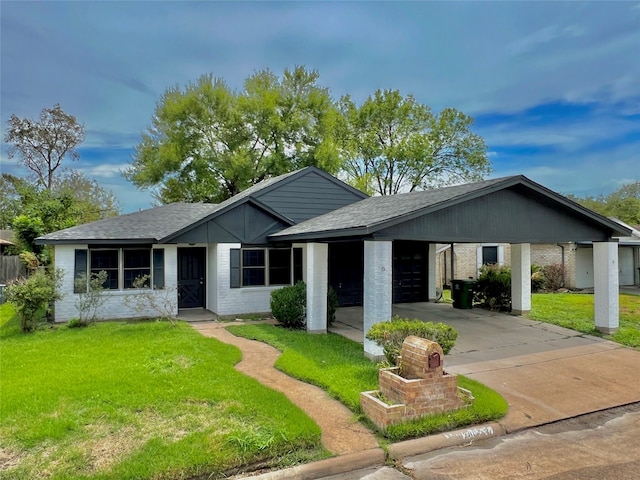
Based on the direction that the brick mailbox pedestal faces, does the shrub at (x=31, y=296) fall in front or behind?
behind

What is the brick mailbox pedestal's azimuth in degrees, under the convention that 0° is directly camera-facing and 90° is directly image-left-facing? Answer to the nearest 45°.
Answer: approximately 315°

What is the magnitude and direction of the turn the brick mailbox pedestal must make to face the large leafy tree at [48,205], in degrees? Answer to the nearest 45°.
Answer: approximately 180°

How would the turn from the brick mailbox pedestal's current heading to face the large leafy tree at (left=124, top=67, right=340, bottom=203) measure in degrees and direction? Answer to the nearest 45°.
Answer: approximately 180°

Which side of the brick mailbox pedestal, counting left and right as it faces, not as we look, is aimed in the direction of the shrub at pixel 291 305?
back

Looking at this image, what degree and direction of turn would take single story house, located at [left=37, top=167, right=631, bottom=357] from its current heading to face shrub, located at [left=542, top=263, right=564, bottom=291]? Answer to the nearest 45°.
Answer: approximately 90° to its left

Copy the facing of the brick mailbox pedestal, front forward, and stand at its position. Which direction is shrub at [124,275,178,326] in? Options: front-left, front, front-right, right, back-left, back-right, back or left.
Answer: back

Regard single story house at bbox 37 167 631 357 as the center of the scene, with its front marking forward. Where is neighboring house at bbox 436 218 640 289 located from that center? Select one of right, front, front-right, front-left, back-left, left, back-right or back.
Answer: left

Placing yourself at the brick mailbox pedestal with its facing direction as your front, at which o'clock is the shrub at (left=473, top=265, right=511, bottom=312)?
The shrub is roughly at 8 o'clock from the brick mailbox pedestal.

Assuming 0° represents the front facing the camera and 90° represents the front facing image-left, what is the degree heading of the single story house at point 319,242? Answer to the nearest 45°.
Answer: approximately 315°

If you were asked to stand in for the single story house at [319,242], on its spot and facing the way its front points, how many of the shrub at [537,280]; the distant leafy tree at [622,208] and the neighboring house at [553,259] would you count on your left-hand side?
3

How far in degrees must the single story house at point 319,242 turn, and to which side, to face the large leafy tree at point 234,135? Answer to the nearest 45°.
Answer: approximately 135° to its left
